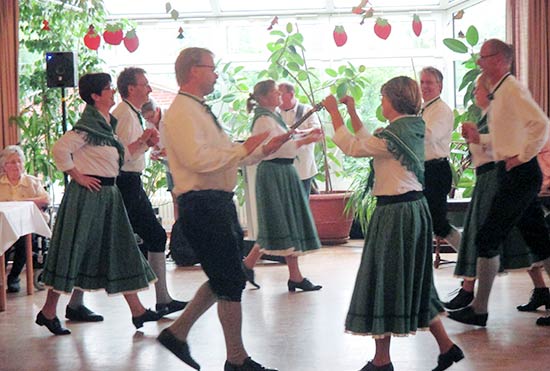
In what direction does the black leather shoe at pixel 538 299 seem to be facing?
to the viewer's left

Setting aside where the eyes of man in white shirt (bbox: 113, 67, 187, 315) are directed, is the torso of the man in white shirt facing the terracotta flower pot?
no

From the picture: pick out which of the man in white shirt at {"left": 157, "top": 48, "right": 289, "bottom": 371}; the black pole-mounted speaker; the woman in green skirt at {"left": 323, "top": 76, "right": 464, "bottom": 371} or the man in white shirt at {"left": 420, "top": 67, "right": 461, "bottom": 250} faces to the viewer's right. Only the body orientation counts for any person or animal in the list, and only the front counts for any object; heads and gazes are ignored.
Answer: the man in white shirt at {"left": 157, "top": 48, "right": 289, "bottom": 371}

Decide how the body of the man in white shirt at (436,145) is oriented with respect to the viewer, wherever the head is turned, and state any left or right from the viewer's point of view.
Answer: facing the viewer and to the left of the viewer

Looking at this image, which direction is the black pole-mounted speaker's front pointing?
toward the camera

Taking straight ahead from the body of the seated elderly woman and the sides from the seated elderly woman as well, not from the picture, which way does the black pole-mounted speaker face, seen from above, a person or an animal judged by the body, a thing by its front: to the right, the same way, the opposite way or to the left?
the same way

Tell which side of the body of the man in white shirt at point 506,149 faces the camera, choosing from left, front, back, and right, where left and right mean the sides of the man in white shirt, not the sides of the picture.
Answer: left

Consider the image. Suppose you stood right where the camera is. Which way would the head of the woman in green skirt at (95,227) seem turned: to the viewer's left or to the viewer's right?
to the viewer's right

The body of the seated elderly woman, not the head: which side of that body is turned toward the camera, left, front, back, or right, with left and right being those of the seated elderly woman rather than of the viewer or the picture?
front

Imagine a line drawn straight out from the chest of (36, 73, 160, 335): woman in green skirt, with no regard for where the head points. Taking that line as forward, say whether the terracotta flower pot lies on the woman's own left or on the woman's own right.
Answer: on the woman's own left

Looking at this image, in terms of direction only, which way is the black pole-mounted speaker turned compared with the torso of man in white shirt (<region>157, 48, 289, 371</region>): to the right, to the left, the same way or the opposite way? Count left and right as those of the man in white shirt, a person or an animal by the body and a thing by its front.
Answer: to the right

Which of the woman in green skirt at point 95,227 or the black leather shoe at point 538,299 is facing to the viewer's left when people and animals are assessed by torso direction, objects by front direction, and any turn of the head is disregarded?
the black leather shoe

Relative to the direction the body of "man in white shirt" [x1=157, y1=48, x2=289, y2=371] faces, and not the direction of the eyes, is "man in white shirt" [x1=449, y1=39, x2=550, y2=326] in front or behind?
in front

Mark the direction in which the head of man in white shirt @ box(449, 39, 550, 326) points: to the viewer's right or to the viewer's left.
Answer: to the viewer's left

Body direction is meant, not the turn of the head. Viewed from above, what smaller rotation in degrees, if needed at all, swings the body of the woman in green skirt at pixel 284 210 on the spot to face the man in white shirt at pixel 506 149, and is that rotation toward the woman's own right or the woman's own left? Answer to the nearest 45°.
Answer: approximately 45° to the woman's own right
